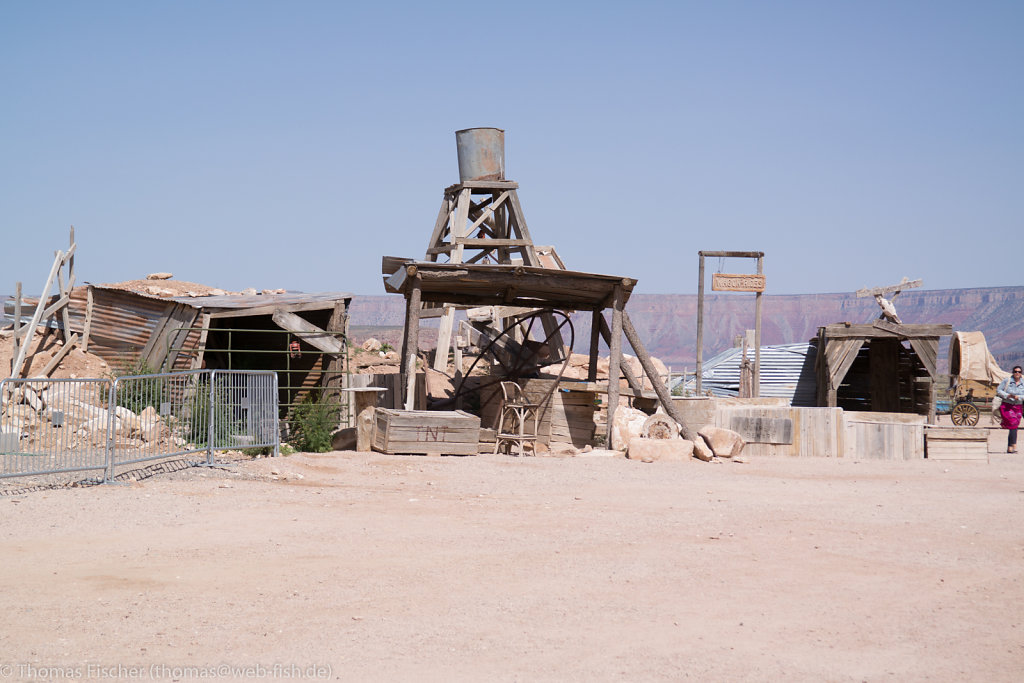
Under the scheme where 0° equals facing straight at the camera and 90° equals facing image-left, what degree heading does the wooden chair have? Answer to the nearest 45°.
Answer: approximately 315°

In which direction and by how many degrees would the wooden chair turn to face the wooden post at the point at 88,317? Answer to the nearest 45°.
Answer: approximately 135° to its right

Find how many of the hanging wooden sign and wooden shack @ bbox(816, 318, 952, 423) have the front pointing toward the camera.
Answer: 2

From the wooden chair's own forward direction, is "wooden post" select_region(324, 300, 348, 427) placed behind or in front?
behind

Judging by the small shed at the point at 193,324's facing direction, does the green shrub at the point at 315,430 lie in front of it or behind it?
in front

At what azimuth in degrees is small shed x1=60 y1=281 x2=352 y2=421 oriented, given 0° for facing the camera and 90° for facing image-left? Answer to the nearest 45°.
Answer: approximately 315°

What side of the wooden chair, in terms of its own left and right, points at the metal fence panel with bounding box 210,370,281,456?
right

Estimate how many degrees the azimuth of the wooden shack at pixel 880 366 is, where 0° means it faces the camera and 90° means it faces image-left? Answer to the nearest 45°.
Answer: approximately 0°

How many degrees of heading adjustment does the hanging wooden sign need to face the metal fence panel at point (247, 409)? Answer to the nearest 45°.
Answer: approximately 45° to its right

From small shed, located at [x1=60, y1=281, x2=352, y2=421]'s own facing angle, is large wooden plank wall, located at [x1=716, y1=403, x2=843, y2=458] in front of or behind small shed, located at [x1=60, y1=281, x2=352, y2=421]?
in front

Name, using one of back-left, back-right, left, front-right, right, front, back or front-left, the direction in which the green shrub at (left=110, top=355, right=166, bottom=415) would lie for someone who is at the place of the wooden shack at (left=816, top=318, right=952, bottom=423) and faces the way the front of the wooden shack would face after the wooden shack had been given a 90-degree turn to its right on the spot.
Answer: front-left

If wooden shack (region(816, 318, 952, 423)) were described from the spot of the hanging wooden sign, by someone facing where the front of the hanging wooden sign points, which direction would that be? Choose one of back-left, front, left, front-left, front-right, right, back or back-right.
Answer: back-left

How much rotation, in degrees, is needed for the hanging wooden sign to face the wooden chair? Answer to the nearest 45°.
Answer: approximately 45° to its right
